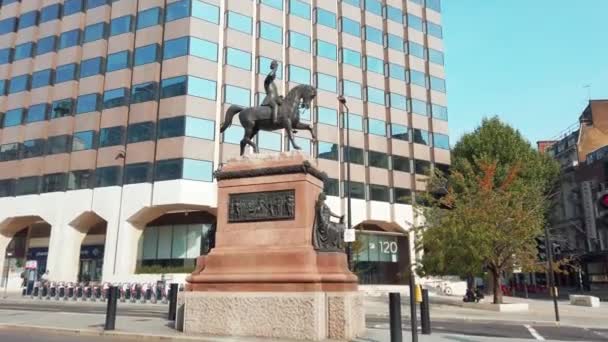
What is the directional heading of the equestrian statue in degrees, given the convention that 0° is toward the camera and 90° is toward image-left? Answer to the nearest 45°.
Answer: approximately 270°

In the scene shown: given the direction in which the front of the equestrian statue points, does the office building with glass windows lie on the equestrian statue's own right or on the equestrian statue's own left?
on the equestrian statue's own left

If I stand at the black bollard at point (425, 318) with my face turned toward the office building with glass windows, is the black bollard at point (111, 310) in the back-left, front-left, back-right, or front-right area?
front-left
